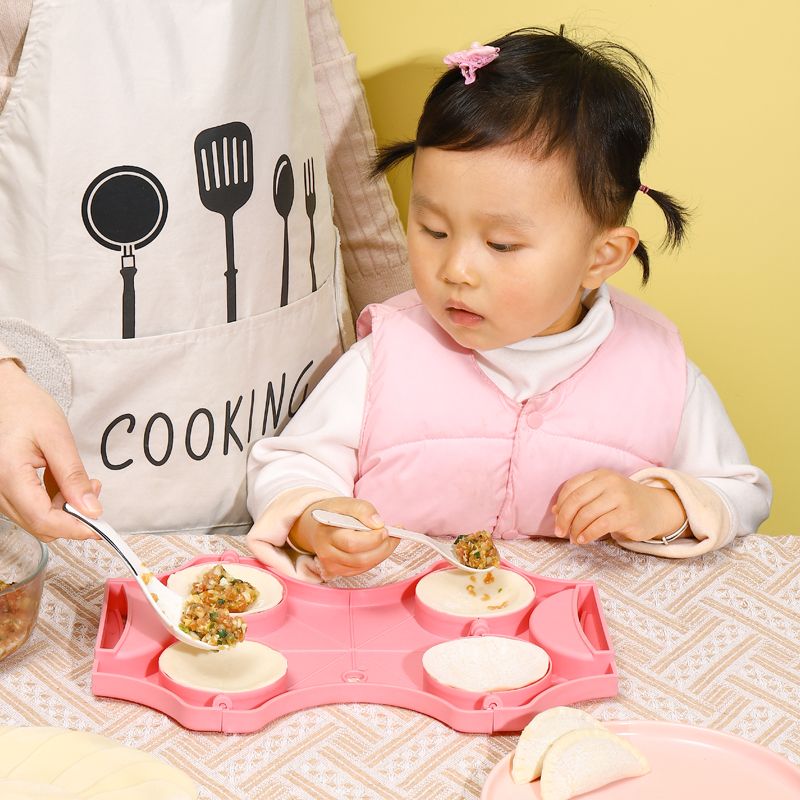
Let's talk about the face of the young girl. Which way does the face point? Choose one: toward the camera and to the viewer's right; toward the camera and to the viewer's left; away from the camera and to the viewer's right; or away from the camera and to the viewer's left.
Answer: toward the camera and to the viewer's left

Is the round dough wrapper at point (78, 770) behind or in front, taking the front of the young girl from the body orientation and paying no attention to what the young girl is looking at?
in front

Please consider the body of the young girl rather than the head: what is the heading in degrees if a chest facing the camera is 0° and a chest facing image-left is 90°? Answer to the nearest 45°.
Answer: approximately 0°
